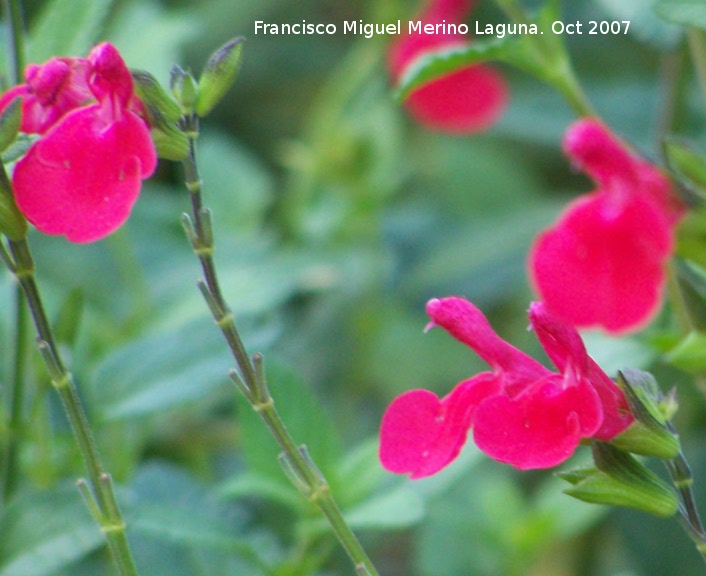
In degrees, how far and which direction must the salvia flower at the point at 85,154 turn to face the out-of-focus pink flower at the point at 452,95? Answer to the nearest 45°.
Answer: approximately 135° to its left

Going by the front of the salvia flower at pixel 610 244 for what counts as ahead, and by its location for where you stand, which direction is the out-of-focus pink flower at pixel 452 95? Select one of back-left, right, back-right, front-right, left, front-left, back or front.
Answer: back-right

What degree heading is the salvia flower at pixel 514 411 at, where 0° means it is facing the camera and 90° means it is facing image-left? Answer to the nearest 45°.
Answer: approximately 45°

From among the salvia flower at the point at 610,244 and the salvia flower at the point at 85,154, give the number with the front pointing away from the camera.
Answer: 0

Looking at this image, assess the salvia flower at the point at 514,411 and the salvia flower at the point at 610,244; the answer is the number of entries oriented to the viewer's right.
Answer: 0

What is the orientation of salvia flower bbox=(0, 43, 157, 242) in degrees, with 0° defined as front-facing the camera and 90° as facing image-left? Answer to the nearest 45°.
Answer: approximately 0°
